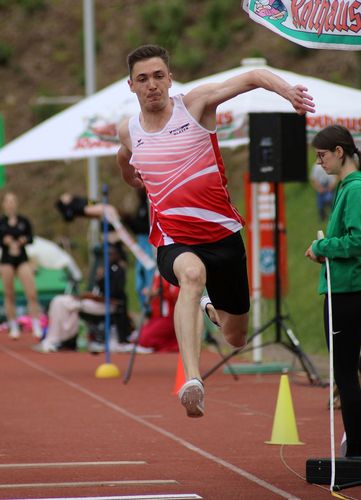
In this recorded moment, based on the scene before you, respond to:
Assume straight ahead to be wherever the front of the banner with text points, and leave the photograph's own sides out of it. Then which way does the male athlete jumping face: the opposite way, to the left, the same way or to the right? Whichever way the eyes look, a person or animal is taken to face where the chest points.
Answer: the same way

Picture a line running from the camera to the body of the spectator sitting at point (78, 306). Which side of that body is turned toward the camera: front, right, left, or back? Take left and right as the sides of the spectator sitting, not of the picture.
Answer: left

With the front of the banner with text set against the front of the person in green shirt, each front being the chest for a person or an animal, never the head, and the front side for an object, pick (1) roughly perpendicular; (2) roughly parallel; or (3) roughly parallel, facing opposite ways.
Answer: roughly perpendicular

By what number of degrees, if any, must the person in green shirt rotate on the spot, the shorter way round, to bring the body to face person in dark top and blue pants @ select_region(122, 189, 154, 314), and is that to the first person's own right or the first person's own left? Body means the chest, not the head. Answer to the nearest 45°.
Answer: approximately 90° to the first person's own right

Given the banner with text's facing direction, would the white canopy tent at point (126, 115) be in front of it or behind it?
behind

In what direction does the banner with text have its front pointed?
toward the camera

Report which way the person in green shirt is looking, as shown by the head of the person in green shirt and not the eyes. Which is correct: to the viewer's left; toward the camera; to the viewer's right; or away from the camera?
to the viewer's left

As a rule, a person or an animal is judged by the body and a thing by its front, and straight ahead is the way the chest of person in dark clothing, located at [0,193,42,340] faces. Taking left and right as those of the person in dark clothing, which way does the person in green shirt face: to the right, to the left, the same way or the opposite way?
to the right

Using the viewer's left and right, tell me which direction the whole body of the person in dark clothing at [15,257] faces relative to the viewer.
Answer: facing the viewer

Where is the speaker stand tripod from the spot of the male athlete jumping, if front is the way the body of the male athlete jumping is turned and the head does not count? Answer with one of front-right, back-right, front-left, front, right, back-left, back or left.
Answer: back

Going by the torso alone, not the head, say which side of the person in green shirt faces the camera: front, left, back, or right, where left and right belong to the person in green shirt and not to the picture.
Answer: left
